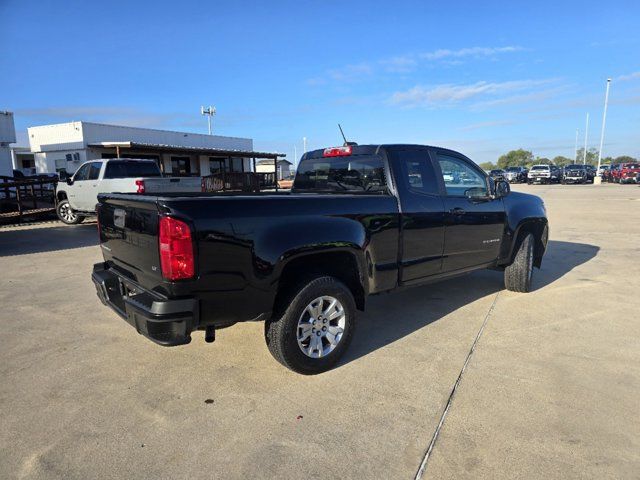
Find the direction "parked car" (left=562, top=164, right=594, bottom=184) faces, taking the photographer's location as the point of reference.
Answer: facing the viewer and to the left of the viewer

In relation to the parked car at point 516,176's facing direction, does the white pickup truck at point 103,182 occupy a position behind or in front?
in front

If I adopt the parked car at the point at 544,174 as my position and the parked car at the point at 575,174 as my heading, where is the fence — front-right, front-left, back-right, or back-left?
back-right

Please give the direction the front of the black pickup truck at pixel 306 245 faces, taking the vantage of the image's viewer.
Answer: facing away from the viewer and to the right of the viewer

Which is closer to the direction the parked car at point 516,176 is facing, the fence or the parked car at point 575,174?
the fence

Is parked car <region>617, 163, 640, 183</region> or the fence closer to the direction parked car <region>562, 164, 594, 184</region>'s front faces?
the fence

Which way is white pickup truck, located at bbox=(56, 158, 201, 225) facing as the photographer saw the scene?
facing away from the viewer and to the left of the viewer

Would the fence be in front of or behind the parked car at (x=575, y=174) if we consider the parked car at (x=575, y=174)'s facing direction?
in front

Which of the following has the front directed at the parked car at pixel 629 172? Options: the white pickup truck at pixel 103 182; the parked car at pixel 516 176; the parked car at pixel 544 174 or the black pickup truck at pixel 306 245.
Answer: the black pickup truck

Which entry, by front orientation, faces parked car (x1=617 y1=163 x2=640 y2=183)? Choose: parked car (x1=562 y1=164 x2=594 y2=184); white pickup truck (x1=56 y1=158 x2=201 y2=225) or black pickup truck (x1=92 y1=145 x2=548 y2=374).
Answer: the black pickup truck

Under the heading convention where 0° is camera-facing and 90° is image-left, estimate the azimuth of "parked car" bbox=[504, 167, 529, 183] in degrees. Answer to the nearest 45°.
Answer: approximately 45°

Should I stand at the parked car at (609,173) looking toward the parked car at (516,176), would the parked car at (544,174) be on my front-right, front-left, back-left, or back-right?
front-left

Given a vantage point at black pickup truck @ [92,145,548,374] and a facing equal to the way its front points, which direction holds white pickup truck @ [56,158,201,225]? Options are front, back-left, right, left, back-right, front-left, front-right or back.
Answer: left

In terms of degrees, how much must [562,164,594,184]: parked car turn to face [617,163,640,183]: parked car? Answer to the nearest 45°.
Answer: approximately 135° to its left

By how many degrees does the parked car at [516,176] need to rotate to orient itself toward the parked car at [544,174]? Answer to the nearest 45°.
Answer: approximately 90° to its left

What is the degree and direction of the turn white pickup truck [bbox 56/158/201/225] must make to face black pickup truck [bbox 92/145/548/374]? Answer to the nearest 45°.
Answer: approximately 135° to its left
